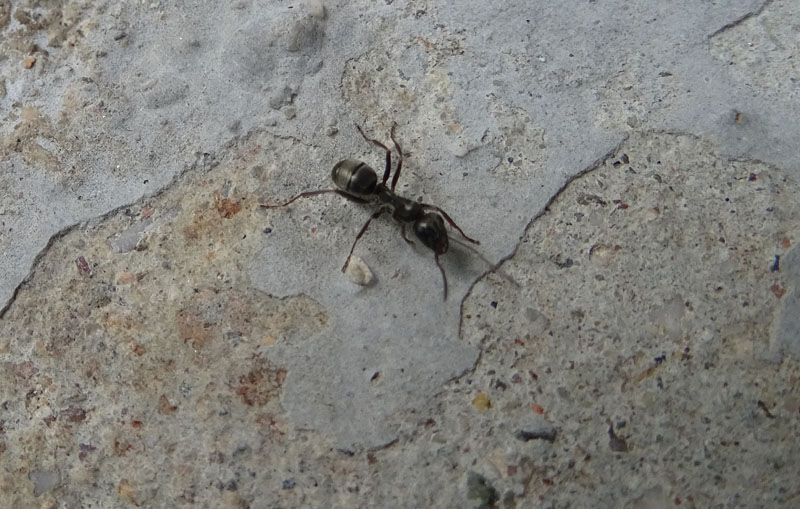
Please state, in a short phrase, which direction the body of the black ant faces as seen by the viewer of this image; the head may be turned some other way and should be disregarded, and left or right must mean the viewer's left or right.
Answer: facing the viewer and to the right of the viewer
